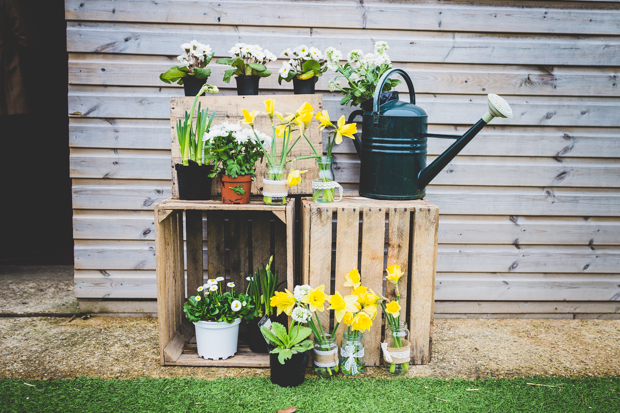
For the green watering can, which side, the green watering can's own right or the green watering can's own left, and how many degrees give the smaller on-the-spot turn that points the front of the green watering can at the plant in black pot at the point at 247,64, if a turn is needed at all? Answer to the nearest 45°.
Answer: approximately 180°

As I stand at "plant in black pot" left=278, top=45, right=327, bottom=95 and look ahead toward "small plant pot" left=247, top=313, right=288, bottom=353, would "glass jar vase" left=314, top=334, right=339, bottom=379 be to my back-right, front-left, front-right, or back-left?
front-left

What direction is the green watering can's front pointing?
to the viewer's right

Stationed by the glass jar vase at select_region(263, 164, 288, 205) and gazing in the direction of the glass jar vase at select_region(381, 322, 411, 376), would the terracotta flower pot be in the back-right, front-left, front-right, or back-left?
back-right

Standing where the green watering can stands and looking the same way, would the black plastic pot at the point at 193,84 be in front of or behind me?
behind

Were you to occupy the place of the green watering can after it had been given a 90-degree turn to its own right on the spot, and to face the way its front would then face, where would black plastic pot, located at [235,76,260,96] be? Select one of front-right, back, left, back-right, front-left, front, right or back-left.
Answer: right
